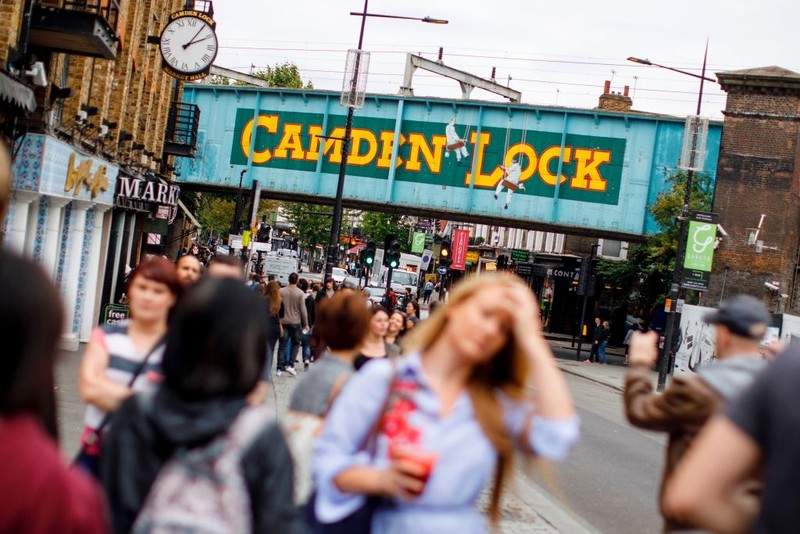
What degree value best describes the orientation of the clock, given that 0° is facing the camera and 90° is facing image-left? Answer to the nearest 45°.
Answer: approximately 0°

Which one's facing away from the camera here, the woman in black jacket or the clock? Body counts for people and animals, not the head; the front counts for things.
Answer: the woman in black jacket

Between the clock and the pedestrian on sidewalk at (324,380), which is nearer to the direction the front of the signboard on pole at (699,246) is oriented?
the pedestrian on sidewalk

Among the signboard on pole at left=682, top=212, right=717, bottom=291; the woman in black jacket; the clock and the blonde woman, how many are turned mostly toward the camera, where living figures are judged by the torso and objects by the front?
3

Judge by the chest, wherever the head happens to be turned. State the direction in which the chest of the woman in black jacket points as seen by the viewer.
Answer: away from the camera

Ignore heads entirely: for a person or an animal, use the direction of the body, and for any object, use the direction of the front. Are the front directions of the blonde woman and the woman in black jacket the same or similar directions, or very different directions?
very different directions

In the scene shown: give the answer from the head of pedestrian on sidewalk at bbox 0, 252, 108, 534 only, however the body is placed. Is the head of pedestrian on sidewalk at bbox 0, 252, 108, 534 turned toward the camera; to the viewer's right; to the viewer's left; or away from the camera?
away from the camera

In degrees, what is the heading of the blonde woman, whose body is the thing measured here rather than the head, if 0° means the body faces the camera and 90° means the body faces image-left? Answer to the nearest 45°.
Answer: approximately 0°

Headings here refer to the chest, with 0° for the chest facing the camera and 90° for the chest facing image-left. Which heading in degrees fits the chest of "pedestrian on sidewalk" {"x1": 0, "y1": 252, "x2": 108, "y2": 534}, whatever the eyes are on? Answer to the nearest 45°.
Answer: approximately 180°

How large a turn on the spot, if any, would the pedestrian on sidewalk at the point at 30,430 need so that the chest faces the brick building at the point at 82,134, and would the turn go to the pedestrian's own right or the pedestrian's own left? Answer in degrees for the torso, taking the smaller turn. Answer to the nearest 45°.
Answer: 0° — they already face it
